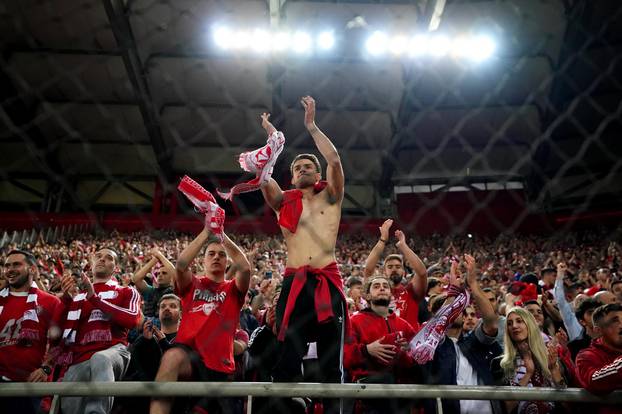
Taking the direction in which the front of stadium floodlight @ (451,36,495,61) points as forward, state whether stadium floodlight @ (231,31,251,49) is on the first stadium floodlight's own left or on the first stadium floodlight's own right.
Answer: on the first stadium floodlight's own right

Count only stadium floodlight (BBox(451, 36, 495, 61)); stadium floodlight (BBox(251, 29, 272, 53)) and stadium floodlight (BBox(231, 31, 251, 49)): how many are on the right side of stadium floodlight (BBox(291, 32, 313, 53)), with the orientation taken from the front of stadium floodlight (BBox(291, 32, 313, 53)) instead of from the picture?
2

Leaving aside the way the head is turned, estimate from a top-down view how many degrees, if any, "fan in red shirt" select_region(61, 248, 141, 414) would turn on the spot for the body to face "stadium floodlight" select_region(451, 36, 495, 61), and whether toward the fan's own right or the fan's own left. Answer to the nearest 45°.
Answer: approximately 180°

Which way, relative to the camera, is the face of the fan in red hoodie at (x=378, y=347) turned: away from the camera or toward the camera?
toward the camera

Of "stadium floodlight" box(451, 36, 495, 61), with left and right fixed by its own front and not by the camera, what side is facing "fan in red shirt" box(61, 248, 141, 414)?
front

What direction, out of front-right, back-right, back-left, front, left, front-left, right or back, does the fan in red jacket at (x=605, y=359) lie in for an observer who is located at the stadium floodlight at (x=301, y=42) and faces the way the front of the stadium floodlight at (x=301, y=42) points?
front

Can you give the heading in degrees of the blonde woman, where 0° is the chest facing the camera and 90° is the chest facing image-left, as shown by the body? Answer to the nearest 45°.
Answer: approximately 45°

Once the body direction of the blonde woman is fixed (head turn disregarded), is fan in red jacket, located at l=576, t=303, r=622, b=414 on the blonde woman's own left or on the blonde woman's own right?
on the blonde woman's own left

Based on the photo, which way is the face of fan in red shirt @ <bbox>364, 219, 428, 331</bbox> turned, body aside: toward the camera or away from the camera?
toward the camera

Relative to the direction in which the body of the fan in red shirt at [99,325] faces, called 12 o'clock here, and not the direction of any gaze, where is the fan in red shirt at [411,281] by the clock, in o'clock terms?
the fan in red shirt at [411,281] is roughly at 8 o'clock from the fan in red shirt at [99,325].

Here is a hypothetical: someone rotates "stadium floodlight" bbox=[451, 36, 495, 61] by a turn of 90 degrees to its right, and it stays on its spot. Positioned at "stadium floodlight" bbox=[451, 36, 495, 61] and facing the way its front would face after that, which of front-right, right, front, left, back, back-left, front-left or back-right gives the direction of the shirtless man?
left

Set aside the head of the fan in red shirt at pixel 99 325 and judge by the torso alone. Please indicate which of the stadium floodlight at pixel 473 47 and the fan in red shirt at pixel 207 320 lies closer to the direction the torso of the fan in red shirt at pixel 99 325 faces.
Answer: the fan in red shirt

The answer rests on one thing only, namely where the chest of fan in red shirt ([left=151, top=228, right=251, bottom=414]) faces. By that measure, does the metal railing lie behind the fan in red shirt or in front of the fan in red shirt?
in front

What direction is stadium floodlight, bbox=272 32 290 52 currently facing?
toward the camera
